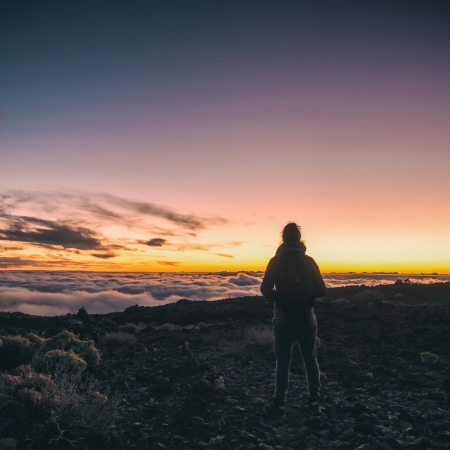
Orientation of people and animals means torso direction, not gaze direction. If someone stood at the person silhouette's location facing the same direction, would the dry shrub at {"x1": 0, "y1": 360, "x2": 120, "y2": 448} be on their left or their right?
on their left

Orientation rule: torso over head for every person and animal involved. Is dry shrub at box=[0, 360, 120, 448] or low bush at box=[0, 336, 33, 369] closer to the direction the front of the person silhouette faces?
the low bush

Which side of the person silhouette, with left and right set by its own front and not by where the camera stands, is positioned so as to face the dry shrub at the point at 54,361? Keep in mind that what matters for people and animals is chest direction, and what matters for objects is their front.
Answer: left

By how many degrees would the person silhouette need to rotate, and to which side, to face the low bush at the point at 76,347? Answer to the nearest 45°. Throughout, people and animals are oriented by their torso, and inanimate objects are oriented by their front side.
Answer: approximately 45° to its left

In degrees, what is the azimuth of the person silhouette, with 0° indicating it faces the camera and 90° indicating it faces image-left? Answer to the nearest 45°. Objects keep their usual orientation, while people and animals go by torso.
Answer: approximately 180°
